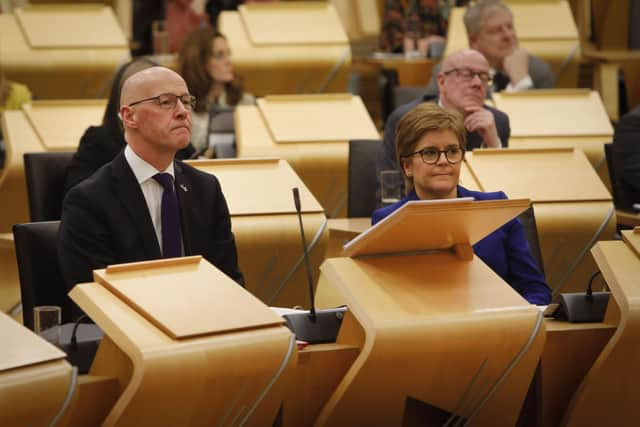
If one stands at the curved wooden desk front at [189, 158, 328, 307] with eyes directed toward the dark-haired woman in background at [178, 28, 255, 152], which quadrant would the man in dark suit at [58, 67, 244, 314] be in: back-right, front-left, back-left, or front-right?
back-left

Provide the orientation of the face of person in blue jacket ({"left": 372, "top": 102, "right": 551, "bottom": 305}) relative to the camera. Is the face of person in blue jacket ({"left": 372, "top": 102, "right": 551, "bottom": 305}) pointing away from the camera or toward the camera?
toward the camera

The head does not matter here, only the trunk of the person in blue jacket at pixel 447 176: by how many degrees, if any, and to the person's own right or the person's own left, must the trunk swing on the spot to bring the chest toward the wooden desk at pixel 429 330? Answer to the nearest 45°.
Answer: approximately 45° to the person's own right

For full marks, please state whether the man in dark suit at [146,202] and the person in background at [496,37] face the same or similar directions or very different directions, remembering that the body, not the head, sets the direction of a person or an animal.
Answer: same or similar directions

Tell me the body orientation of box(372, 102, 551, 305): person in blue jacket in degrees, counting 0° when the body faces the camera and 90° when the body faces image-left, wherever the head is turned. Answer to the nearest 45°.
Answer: approximately 315°

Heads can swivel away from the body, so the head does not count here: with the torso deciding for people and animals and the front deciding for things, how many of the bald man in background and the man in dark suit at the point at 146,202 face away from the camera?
0

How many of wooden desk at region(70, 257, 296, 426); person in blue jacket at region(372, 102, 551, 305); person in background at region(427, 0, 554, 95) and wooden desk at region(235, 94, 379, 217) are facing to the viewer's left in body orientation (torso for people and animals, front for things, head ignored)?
0

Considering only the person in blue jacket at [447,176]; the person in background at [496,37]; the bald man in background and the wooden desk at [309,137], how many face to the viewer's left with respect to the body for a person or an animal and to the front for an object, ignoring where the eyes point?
0

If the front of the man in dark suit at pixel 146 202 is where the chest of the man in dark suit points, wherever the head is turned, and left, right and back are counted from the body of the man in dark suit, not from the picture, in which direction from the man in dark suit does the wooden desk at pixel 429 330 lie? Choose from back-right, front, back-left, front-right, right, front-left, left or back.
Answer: front

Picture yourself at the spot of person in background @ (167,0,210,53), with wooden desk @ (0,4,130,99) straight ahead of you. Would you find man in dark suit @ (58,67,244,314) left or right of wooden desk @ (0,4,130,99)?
left

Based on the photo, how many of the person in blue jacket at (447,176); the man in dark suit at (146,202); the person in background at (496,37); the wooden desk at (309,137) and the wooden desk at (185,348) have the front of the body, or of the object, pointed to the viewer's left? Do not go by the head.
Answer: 0

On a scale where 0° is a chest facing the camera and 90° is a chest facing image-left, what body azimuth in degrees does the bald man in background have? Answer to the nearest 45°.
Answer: approximately 315°

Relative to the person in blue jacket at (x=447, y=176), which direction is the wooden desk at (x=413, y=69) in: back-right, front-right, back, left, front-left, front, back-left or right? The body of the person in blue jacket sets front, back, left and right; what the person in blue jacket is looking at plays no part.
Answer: back-left
